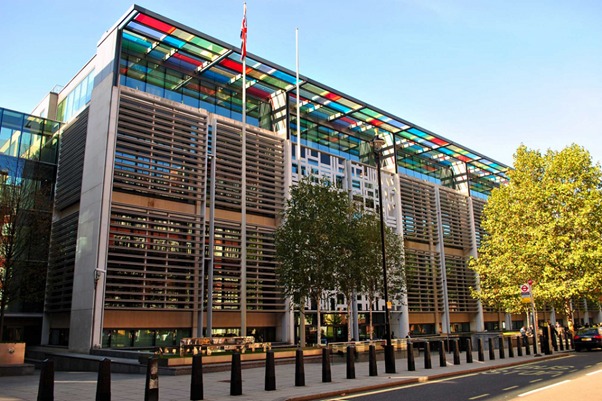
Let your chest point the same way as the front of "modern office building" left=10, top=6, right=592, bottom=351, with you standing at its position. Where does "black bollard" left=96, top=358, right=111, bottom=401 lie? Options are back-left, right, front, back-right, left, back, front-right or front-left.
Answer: front-right

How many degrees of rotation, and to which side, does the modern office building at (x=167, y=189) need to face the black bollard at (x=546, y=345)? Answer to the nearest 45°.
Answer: approximately 45° to its left

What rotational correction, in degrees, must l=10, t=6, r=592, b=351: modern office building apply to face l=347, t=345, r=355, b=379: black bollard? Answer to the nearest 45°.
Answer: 0° — it already faces it

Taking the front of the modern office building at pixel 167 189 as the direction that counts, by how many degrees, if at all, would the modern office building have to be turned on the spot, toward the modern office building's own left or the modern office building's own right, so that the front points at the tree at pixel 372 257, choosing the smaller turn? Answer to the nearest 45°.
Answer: approximately 45° to the modern office building's own left

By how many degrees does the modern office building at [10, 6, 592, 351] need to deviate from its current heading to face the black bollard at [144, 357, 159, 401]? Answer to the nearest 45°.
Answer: approximately 45° to its right

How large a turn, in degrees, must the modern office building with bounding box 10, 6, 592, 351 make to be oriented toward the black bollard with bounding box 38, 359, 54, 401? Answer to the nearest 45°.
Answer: approximately 45° to its right
